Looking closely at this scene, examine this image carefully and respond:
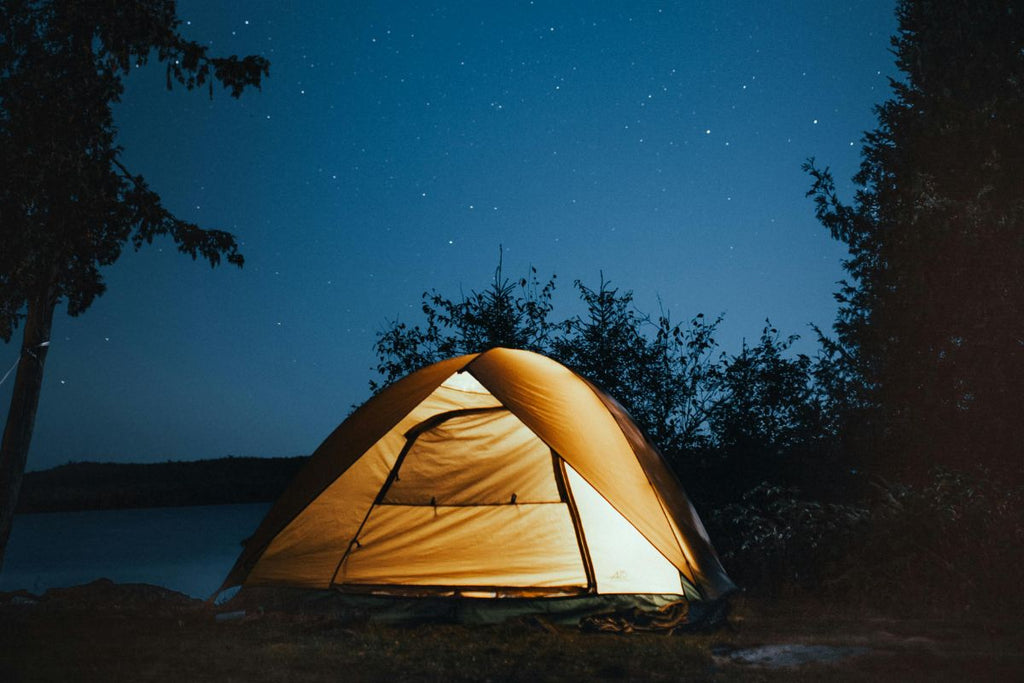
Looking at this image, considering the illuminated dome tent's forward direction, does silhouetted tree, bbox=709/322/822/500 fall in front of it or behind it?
behind

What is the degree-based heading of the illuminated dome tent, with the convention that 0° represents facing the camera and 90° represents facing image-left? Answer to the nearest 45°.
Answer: approximately 0°

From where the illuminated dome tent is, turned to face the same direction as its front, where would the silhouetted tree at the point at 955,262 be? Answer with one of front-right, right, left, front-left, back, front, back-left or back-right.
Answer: back-left

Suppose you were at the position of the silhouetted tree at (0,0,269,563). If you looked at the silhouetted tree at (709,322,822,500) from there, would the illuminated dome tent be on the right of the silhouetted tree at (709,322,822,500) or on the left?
right
